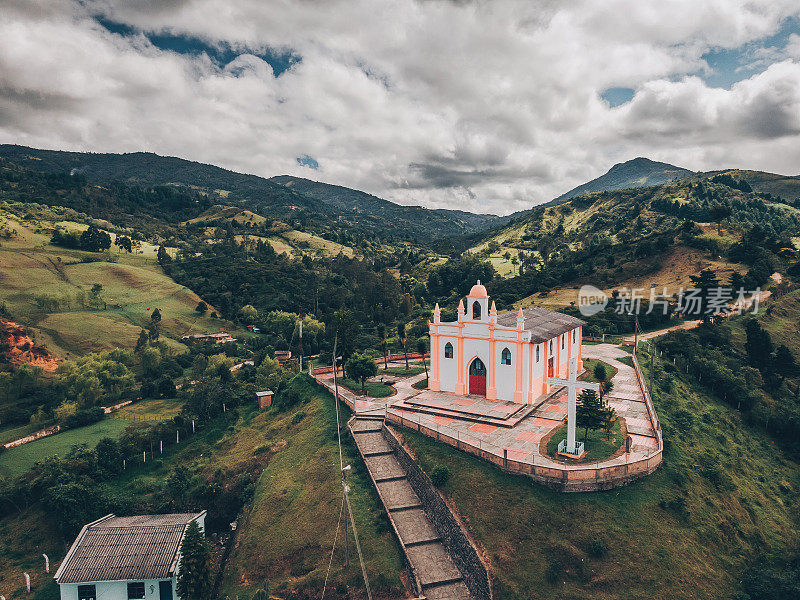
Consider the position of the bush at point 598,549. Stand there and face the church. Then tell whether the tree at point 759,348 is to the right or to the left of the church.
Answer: right

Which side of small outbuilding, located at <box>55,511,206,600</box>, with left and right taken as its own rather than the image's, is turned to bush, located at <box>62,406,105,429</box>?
back

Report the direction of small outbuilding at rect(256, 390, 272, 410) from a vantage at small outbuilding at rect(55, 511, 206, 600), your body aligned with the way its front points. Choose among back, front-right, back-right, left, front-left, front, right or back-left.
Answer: back-left

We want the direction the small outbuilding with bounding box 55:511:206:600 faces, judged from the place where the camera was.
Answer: facing the viewer

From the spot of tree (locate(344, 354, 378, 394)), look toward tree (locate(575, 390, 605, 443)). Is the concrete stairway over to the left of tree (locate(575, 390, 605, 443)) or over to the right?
right

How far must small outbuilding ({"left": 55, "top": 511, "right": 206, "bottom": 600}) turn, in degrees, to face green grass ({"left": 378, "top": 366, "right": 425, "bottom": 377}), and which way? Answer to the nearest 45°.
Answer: approximately 90° to its left

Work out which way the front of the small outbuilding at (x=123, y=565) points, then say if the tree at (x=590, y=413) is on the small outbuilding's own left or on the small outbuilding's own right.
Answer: on the small outbuilding's own left

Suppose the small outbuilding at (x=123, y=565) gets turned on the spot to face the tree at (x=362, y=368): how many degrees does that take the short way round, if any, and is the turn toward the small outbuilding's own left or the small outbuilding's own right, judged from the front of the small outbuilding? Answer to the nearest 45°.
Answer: approximately 90° to the small outbuilding's own left

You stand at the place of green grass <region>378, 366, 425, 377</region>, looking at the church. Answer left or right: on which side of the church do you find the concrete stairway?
right

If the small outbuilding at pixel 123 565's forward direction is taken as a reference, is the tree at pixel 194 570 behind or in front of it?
in front

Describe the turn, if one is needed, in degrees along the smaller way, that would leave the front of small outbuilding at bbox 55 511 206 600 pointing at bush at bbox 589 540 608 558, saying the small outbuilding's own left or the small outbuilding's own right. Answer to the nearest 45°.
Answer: approximately 45° to the small outbuilding's own left

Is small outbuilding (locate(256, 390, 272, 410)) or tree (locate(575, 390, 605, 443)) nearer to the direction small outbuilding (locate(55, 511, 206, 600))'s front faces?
the tree

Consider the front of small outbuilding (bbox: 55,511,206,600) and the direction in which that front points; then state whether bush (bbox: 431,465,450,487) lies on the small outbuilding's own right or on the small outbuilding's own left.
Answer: on the small outbuilding's own left

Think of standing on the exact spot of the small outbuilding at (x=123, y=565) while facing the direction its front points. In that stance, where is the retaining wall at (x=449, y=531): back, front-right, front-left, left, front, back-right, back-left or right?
front-left
